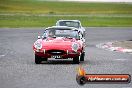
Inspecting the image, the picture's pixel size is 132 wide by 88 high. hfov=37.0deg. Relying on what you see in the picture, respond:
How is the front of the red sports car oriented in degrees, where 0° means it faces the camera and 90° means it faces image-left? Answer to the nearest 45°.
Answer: approximately 0°
